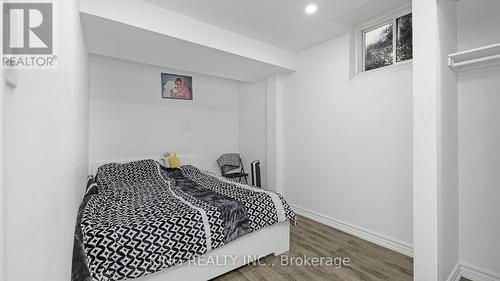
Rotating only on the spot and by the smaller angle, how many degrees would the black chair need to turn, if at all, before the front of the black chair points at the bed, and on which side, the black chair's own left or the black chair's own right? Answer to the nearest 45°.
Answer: approximately 45° to the black chair's own right

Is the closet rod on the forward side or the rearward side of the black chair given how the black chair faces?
on the forward side

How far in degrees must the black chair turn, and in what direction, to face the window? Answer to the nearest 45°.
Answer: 0° — it already faces it

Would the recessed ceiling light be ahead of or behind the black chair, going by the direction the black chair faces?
ahead

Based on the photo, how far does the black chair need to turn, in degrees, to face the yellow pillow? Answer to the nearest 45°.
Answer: approximately 90° to its right
